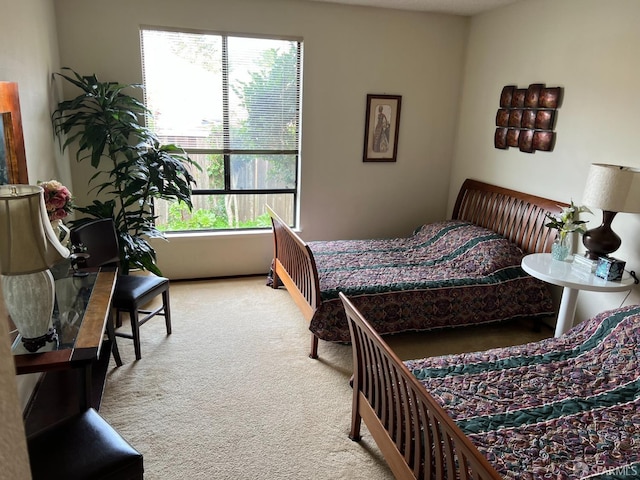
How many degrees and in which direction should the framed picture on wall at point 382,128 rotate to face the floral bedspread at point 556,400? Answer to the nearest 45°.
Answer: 0° — it already faces it

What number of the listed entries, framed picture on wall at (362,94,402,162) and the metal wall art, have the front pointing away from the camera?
0

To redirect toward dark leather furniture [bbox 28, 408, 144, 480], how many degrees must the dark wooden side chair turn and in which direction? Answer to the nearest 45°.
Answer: approximately 45° to its right

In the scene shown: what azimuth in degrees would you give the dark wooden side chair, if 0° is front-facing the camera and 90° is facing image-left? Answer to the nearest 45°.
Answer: approximately 315°

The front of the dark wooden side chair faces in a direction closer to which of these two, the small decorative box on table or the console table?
the small decorative box on table

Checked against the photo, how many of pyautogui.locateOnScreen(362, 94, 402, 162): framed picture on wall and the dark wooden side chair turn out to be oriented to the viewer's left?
0

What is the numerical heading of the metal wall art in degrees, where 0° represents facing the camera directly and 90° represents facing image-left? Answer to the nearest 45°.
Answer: approximately 45°

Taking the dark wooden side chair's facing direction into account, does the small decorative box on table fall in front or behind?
in front

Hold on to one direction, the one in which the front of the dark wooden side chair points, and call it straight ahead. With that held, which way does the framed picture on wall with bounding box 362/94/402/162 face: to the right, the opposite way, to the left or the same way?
to the right

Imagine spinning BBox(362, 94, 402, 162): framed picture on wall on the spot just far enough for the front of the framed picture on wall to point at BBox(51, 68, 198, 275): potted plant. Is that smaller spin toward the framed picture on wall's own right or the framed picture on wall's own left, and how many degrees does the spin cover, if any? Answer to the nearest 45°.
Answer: approximately 45° to the framed picture on wall's own right

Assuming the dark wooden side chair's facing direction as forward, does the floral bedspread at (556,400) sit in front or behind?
in front

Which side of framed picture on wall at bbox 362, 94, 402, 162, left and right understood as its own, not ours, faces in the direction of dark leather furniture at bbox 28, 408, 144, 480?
front
